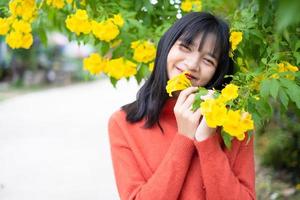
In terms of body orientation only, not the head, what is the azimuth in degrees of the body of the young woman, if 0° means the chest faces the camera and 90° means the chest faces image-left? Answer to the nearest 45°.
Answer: approximately 0°
